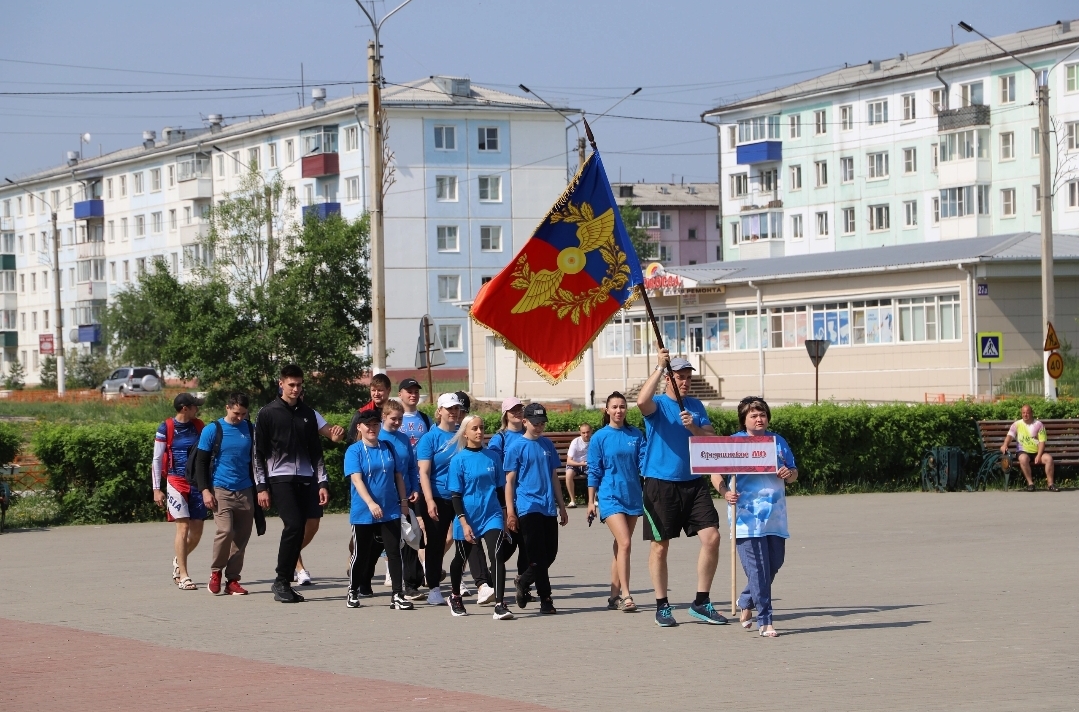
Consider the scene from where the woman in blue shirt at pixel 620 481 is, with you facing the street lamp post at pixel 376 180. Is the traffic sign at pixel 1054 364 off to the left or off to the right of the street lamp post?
right

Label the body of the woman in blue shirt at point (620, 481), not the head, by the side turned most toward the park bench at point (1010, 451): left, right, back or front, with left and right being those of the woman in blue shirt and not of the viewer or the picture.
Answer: left

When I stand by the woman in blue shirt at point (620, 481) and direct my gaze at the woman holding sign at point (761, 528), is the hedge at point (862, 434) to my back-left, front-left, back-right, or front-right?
back-left

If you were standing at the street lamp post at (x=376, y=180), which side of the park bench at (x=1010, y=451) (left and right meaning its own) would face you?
back

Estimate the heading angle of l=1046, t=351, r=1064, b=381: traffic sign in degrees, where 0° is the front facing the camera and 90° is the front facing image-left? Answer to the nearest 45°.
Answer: approximately 45°

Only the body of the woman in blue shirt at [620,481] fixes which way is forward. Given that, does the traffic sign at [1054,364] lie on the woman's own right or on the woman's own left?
on the woman's own left

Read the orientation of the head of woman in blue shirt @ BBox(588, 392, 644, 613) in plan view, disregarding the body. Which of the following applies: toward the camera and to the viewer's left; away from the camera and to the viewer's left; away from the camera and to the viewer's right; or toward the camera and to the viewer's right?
toward the camera and to the viewer's right

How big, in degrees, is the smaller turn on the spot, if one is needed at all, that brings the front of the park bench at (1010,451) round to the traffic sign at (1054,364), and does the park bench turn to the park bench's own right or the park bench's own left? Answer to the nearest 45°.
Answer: approximately 180°

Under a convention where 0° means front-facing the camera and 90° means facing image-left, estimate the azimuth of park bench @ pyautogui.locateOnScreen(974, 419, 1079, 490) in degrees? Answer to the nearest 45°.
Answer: approximately 0°

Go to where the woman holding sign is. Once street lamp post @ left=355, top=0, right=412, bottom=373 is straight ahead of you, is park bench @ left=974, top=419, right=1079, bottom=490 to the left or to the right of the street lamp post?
right

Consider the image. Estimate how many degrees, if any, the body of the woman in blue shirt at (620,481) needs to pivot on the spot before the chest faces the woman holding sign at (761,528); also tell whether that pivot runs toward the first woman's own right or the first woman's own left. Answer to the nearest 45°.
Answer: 0° — they already face them
